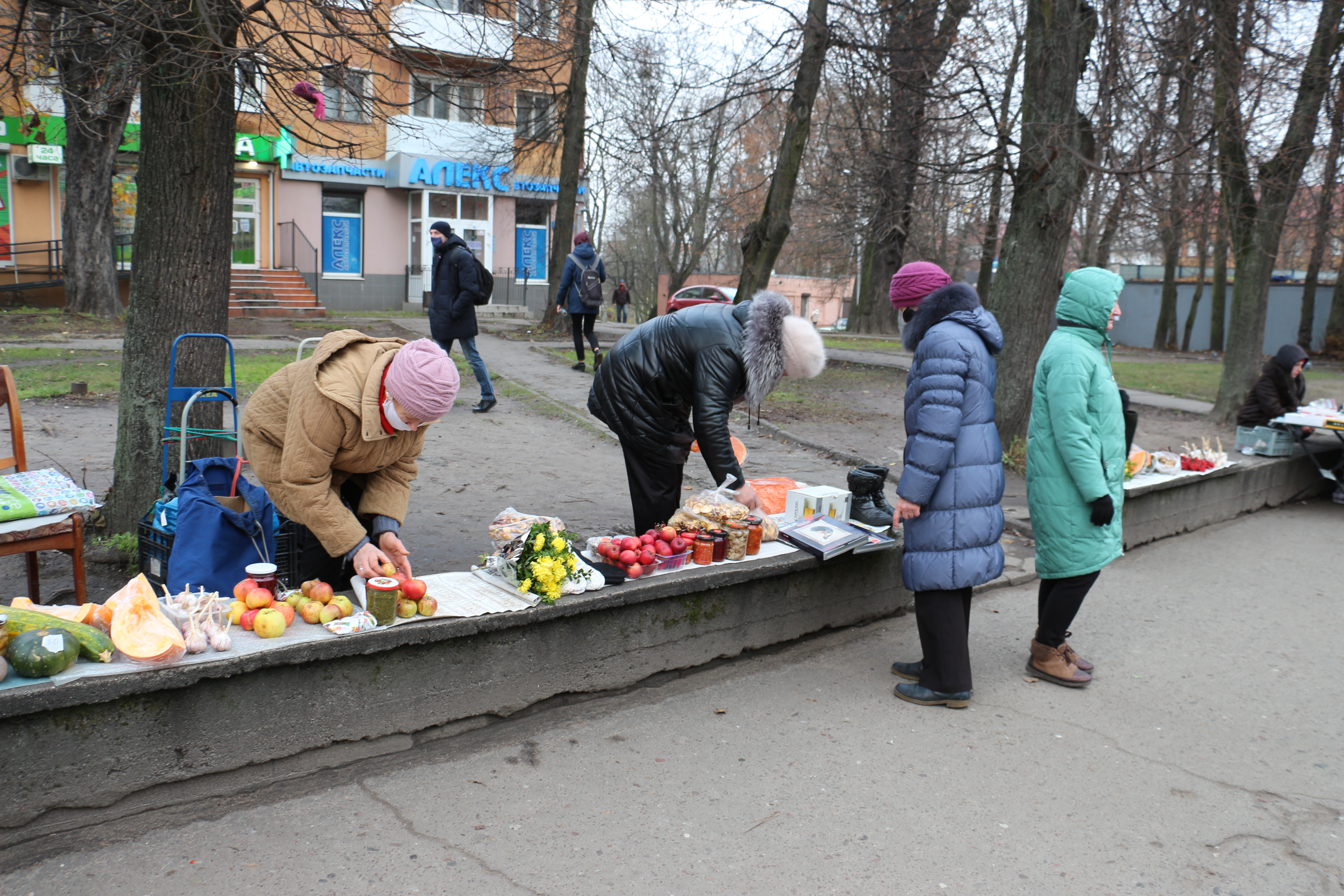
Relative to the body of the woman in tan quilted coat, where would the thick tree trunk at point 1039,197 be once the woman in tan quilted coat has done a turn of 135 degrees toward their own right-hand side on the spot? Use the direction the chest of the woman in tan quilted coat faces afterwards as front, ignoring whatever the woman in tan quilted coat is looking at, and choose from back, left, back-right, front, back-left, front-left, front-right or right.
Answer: back-right

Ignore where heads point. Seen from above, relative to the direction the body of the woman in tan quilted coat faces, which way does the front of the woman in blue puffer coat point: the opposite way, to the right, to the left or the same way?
the opposite way

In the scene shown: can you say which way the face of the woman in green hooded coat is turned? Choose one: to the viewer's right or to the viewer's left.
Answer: to the viewer's right

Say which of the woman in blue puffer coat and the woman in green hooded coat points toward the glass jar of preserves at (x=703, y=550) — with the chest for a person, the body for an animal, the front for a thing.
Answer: the woman in blue puffer coat

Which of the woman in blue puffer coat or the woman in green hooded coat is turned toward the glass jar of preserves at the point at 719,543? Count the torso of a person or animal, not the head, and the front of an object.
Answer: the woman in blue puffer coat

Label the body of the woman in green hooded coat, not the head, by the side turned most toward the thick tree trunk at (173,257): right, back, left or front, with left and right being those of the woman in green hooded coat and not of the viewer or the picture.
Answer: back

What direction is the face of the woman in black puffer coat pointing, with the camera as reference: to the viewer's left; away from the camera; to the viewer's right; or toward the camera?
to the viewer's right

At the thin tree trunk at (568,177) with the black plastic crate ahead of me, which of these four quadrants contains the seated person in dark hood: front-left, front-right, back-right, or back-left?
front-left

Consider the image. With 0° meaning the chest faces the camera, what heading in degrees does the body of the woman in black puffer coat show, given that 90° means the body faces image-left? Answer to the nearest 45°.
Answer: approximately 270°

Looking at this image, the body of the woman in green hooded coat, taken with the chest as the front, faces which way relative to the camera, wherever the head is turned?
to the viewer's right

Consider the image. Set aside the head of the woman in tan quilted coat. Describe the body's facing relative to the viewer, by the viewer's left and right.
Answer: facing the viewer and to the right of the viewer

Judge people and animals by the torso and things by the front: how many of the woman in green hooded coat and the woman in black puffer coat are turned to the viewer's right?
2

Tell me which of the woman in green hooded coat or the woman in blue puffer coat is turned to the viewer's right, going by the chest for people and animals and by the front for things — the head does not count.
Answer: the woman in green hooded coat

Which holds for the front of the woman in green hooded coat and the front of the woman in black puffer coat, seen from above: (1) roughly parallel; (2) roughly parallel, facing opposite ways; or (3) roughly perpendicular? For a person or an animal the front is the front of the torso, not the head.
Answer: roughly parallel

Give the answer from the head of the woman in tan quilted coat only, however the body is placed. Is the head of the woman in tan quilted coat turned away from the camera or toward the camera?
toward the camera

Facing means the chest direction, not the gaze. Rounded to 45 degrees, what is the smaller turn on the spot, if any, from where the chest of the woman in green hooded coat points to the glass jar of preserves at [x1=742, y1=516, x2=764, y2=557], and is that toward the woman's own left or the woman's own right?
approximately 180°

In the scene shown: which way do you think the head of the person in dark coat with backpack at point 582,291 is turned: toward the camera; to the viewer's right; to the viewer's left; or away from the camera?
away from the camera

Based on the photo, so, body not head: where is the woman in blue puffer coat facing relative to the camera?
to the viewer's left
